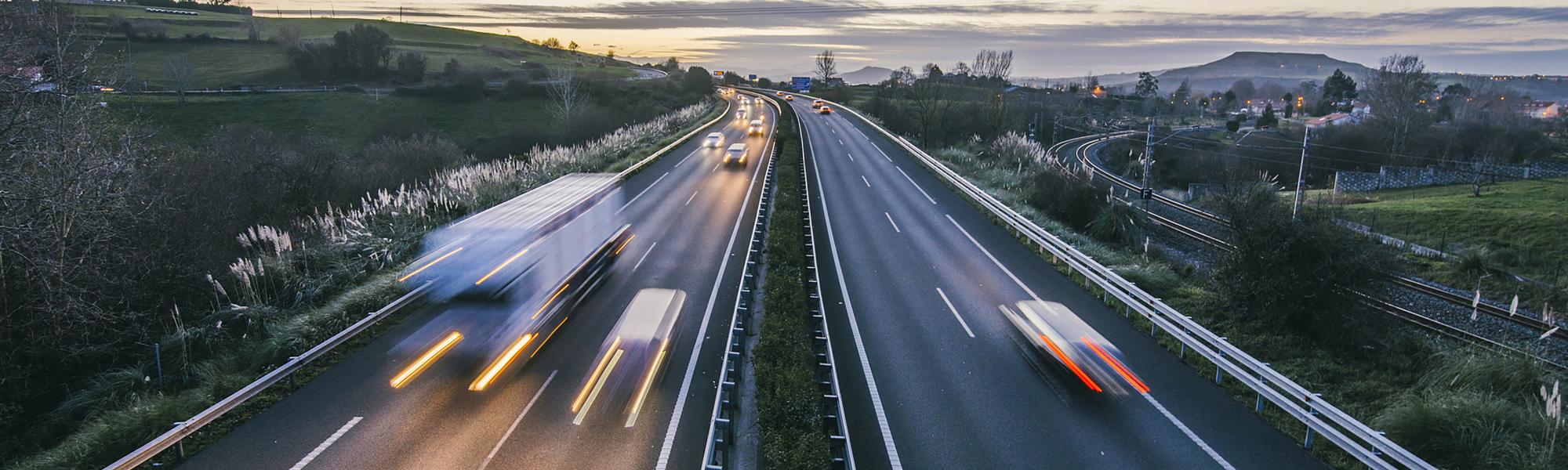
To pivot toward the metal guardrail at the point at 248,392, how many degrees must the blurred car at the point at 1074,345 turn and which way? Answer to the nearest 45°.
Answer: approximately 90° to its left

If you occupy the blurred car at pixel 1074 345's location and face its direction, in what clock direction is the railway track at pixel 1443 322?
The railway track is roughly at 3 o'clock from the blurred car.

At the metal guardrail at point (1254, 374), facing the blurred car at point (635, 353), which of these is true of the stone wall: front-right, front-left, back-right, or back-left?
back-right

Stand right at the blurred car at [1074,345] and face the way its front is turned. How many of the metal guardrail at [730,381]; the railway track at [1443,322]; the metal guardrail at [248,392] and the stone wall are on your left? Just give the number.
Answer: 2

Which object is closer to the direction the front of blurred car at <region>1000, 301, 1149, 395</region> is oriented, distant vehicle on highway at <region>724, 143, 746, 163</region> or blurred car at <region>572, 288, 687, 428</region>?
the distant vehicle on highway

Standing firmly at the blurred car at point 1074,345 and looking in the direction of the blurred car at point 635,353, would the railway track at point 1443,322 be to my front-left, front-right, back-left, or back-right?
back-right

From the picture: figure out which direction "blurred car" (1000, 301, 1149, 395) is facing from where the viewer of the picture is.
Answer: facing away from the viewer and to the left of the viewer

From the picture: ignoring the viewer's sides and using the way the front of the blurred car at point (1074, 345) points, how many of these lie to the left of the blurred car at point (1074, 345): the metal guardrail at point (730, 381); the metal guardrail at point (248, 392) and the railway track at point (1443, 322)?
2

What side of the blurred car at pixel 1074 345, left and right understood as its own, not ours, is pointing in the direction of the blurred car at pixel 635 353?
left
